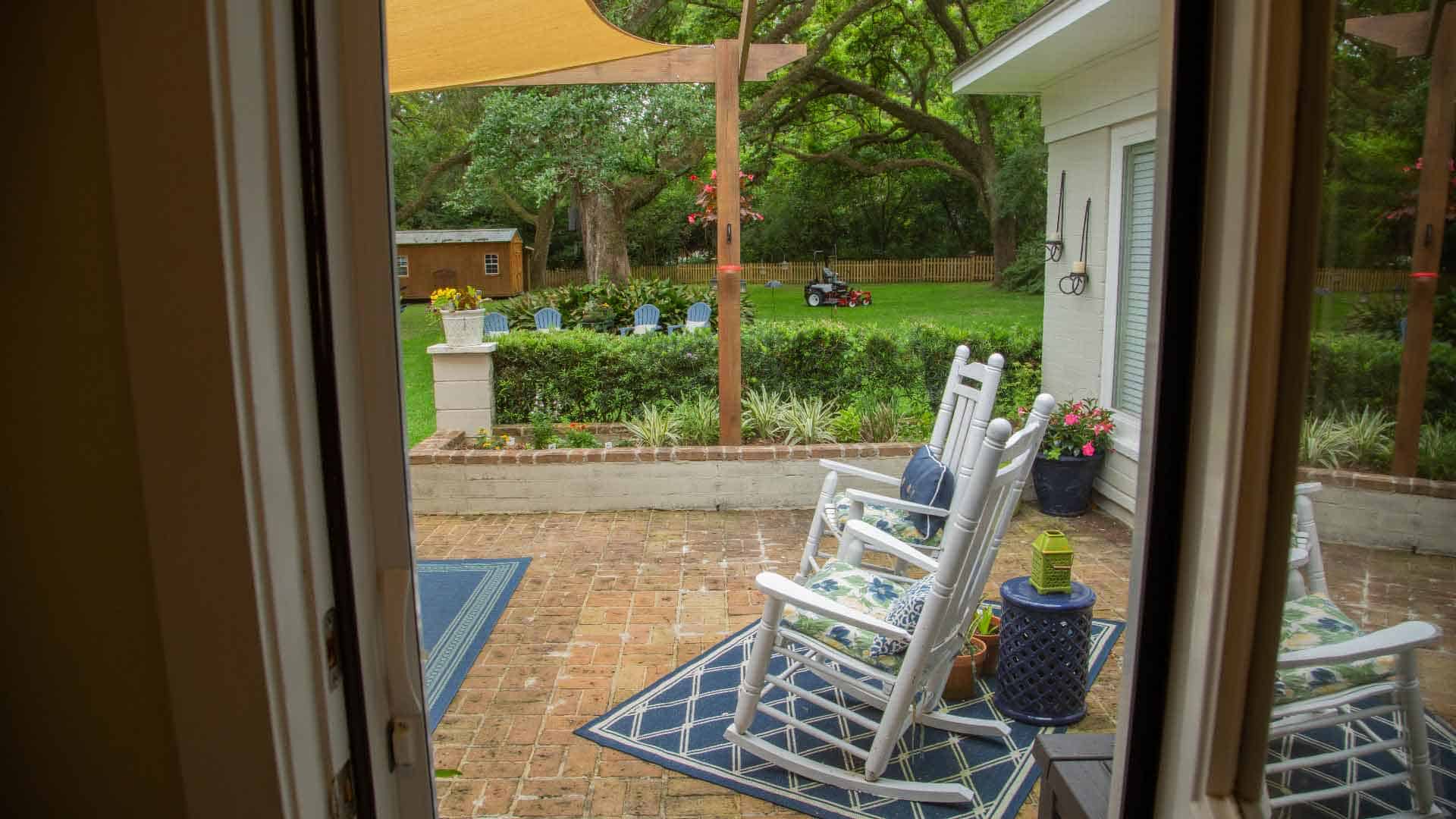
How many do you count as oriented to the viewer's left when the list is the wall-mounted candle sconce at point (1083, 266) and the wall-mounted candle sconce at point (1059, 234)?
2

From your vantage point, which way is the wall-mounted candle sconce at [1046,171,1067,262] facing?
to the viewer's left

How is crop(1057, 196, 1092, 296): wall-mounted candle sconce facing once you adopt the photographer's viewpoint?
facing to the left of the viewer

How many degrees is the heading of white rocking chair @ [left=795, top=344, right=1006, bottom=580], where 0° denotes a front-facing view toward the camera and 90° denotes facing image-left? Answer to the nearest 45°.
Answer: approximately 45°

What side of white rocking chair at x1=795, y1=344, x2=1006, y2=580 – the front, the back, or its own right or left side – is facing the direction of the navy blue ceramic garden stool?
left

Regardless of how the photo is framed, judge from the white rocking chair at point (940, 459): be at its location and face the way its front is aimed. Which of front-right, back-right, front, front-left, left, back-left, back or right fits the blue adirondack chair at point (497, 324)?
right

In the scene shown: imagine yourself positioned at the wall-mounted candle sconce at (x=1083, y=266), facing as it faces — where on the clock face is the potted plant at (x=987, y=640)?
The potted plant is roughly at 9 o'clock from the wall-mounted candle sconce.

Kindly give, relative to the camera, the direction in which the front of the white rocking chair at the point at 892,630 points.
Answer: facing away from the viewer and to the left of the viewer
